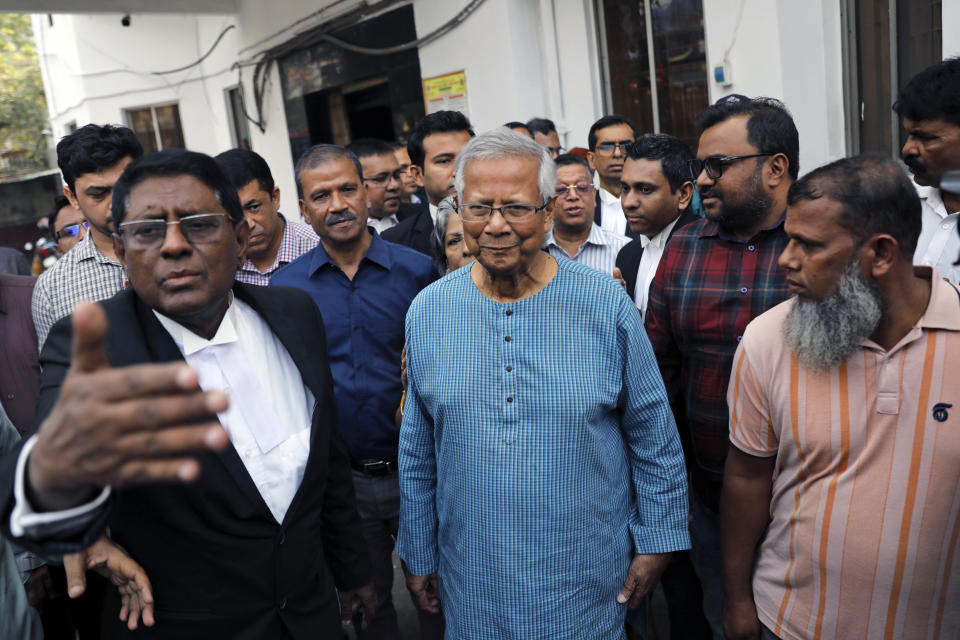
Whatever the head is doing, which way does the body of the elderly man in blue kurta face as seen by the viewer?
toward the camera

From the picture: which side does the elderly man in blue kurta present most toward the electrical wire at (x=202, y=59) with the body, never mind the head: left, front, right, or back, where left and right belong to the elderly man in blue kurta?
back

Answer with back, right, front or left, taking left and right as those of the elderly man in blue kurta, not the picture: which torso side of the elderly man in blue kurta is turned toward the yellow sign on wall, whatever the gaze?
back

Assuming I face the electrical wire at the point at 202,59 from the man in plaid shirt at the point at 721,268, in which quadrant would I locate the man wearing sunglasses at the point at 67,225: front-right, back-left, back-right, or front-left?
front-left

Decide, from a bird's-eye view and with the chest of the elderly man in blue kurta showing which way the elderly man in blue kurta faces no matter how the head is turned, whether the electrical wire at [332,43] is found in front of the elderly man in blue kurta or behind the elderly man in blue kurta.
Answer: behind

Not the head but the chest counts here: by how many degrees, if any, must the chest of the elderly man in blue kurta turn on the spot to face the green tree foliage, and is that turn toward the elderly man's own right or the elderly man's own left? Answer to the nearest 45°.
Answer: approximately 135° to the elderly man's own right

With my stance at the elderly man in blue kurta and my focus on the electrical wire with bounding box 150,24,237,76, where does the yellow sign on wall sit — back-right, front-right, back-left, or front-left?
front-right

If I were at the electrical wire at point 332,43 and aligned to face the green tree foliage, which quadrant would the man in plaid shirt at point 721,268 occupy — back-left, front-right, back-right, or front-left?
back-left

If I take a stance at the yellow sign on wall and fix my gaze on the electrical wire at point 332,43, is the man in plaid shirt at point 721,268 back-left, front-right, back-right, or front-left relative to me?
back-left

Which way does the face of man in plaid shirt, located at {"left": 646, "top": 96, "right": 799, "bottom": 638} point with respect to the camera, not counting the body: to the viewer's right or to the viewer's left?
to the viewer's left

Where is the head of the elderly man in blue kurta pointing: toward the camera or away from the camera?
toward the camera
